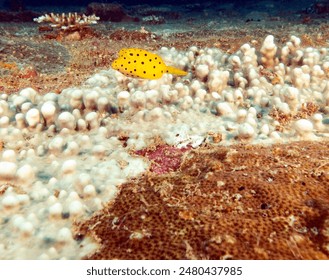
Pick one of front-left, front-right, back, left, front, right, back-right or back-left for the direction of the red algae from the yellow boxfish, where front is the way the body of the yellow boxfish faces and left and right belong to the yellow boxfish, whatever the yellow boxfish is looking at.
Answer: left

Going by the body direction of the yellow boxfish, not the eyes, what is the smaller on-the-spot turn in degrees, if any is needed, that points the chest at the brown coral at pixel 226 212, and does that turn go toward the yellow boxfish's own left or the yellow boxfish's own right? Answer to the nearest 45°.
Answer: approximately 90° to the yellow boxfish's own left

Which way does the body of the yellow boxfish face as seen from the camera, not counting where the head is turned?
to the viewer's left
